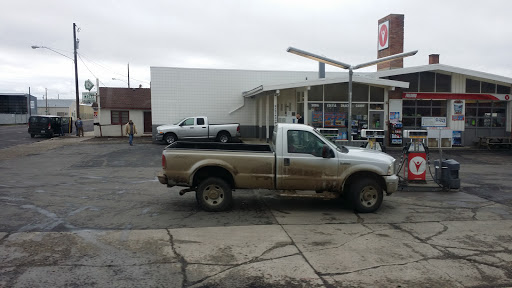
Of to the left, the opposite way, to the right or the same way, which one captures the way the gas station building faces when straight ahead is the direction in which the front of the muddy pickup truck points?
to the right

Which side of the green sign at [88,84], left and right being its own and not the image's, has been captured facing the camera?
front

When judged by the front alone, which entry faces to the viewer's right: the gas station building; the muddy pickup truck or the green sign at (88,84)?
the muddy pickup truck

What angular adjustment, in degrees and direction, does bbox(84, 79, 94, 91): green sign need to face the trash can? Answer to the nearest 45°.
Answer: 0° — it already faces it

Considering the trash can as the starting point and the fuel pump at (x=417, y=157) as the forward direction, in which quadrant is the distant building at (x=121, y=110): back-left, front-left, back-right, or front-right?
front-right

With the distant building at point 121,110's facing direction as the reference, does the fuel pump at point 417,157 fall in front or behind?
in front

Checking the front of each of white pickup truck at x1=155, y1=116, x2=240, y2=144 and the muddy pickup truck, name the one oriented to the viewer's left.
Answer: the white pickup truck

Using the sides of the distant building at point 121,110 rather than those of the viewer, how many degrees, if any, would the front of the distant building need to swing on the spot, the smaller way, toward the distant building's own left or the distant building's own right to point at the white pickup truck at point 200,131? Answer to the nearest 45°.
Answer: approximately 45° to the distant building's own left

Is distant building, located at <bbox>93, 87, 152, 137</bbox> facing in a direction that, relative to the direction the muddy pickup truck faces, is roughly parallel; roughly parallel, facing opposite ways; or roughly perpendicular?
roughly perpendicular

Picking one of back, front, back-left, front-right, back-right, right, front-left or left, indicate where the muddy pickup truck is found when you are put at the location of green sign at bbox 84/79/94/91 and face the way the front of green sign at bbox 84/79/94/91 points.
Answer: front

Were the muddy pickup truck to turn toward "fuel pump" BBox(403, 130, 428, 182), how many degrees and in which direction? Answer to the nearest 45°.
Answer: approximately 45° to its left

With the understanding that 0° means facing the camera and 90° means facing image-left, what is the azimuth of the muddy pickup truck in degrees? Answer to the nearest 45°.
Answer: approximately 270°

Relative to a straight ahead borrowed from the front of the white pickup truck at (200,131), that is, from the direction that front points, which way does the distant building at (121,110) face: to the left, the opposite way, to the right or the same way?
to the left

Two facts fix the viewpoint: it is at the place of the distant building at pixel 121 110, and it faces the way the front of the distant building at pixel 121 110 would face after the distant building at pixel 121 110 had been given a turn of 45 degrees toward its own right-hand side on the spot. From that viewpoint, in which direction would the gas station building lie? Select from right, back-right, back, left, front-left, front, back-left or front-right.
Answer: left

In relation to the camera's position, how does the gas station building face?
facing the viewer

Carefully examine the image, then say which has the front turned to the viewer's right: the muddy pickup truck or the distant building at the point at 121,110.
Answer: the muddy pickup truck
